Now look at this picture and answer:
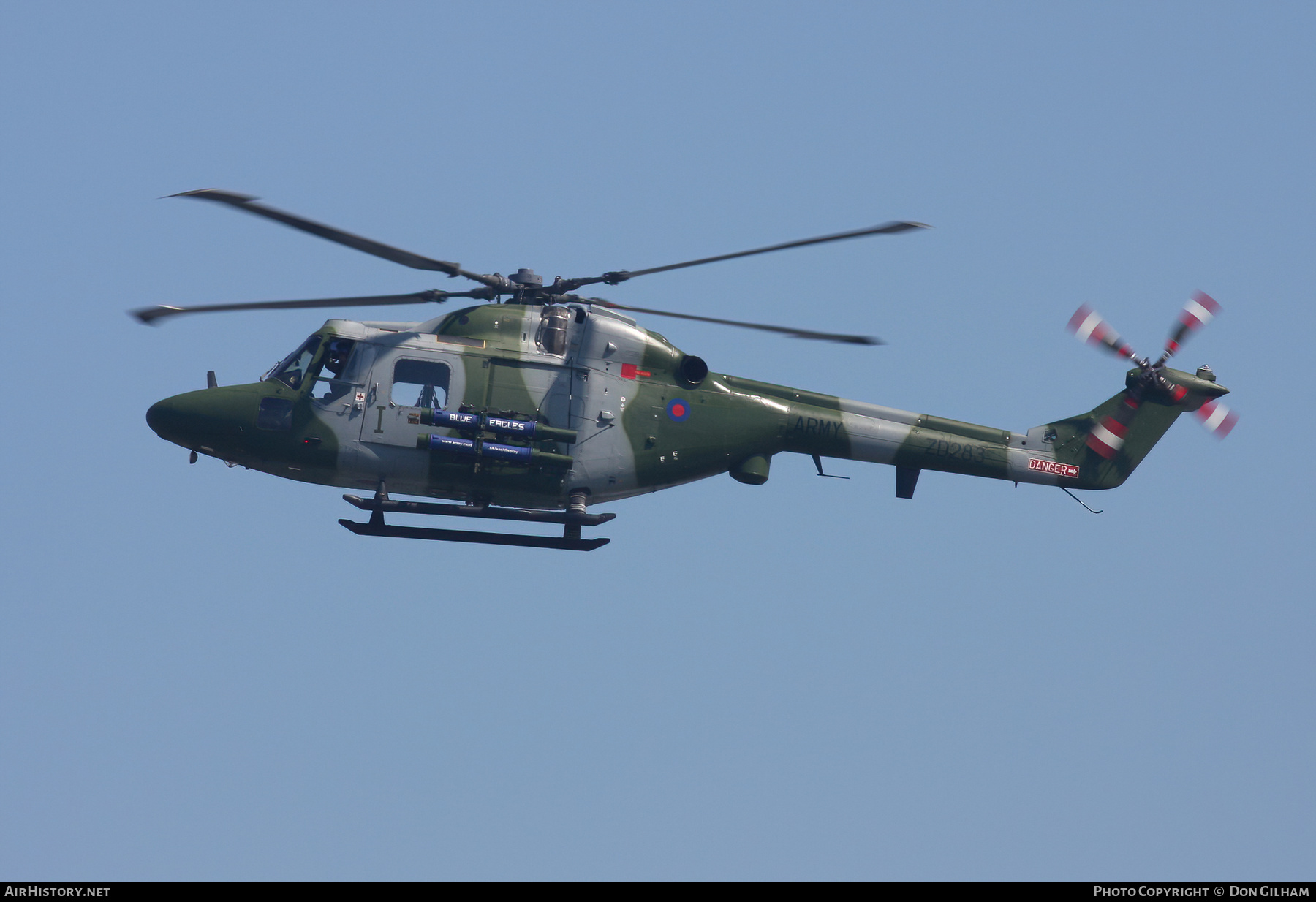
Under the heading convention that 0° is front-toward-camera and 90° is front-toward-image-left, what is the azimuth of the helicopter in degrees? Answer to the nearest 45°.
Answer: approximately 90°
